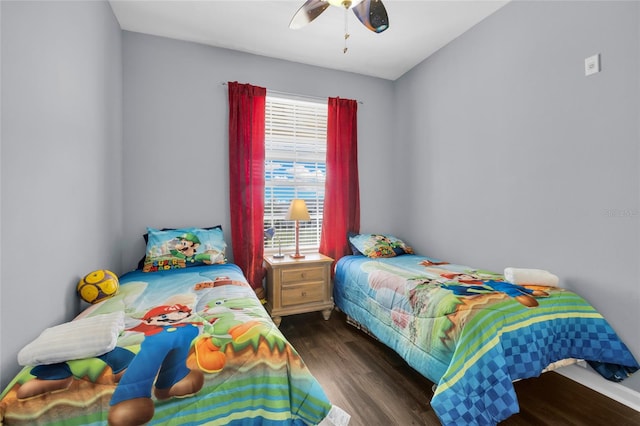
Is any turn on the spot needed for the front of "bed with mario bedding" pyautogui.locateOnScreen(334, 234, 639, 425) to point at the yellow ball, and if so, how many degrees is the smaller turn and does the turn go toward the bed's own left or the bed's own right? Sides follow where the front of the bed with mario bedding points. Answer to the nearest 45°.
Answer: approximately 90° to the bed's own right

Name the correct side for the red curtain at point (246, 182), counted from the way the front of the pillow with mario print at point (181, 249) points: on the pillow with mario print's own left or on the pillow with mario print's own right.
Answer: on the pillow with mario print's own left

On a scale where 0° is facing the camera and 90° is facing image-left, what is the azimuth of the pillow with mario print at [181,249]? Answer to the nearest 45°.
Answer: approximately 0°

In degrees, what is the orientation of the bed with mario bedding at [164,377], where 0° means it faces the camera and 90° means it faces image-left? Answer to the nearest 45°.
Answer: approximately 0°

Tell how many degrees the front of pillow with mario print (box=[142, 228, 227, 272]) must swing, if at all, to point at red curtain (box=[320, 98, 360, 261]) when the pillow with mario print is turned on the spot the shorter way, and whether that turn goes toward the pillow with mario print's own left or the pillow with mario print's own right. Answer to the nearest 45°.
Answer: approximately 90° to the pillow with mario print's own left

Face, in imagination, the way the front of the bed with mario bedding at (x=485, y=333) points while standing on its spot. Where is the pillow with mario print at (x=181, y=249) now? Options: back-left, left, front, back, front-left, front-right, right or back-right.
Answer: back-right

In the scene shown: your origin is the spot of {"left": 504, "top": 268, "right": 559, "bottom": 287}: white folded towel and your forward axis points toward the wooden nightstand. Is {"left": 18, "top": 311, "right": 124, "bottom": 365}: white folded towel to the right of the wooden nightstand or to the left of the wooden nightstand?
left

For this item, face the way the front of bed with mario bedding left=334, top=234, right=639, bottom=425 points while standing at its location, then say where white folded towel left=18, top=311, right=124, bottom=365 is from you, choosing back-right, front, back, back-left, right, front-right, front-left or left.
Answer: right

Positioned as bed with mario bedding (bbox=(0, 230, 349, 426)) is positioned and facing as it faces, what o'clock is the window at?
The window is roughly at 7 o'clock from the bed with mario bedding.

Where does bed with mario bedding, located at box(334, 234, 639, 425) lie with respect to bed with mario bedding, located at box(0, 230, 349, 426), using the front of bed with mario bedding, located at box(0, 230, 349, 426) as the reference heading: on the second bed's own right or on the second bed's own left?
on the second bed's own left

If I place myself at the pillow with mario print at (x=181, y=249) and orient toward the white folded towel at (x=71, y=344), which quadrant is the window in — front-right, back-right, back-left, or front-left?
back-left
